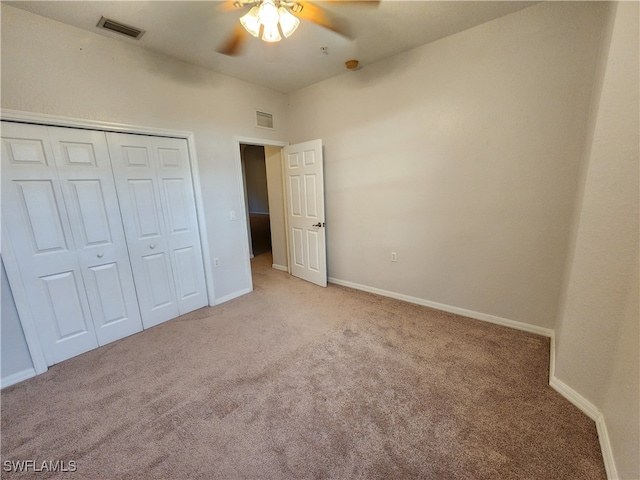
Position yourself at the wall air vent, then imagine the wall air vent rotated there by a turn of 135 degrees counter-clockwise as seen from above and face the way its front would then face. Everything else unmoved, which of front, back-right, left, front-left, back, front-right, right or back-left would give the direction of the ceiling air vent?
back-left

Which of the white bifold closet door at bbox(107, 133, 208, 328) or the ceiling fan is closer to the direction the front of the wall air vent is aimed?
the ceiling fan

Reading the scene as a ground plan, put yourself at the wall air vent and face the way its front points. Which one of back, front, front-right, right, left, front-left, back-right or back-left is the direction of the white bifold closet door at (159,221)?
right

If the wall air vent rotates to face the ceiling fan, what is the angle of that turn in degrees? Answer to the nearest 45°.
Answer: approximately 45° to its right

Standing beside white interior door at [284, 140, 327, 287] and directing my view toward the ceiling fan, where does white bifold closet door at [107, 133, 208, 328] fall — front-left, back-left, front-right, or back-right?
front-right

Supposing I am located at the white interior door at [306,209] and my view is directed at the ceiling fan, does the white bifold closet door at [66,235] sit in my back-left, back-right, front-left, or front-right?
front-right

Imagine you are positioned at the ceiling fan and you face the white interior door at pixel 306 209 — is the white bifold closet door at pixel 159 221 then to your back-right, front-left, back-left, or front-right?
front-left

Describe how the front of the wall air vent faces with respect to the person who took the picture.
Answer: facing the viewer and to the right of the viewer

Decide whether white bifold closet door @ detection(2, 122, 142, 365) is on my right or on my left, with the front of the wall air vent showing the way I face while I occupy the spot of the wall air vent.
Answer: on my right
